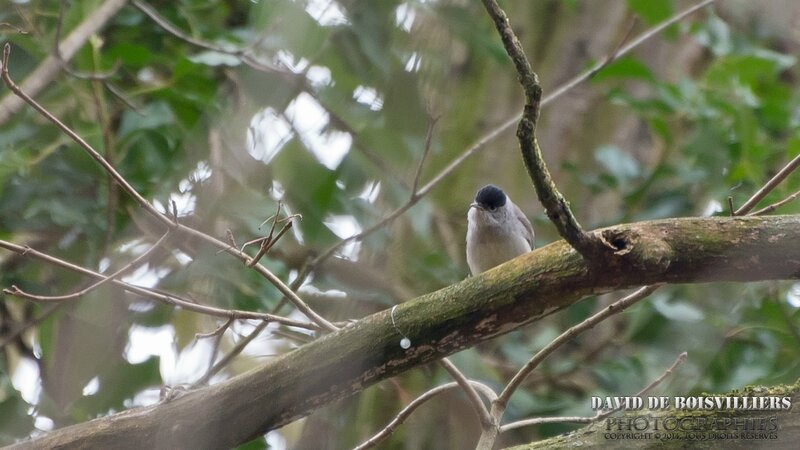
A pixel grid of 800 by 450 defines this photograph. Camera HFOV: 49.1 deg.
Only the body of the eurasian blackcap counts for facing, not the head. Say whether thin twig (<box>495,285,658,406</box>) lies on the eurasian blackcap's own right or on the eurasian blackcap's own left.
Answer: on the eurasian blackcap's own left

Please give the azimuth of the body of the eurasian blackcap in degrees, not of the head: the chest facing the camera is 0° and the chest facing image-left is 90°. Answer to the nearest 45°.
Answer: approximately 45°

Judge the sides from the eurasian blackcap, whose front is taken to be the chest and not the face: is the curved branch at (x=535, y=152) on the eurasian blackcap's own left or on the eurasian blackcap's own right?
on the eurasian blackcap's own left
